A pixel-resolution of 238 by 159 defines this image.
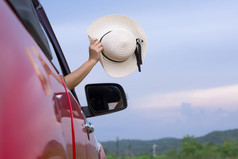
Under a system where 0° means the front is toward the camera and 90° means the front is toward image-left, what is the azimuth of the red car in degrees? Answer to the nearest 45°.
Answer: approximately 180°
